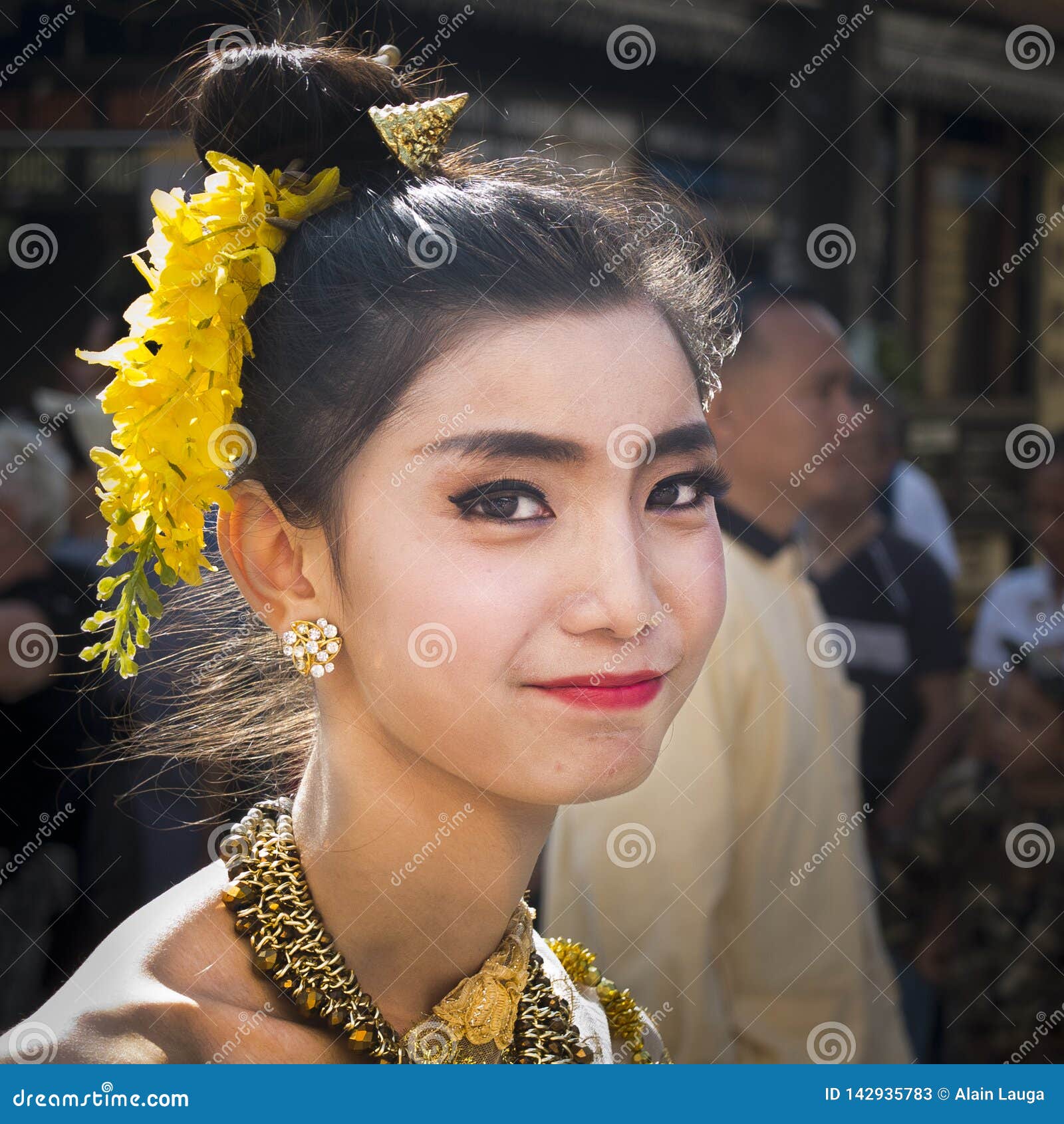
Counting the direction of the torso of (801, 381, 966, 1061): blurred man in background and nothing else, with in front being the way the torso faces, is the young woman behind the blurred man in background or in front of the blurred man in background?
in front

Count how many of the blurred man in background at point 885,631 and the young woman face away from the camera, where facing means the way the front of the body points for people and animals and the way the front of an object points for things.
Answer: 0

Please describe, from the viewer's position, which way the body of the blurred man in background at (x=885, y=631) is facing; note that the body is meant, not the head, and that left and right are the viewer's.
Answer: facing the viewer and to the left of the viewer

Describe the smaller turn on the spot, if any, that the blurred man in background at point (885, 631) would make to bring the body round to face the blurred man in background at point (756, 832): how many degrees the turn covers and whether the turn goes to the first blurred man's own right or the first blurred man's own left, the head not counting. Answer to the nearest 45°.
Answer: approximately 45° to the first blurred man's own left

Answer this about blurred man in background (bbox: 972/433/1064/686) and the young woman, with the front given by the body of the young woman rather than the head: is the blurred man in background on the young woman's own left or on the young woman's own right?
on the young woman's own left
